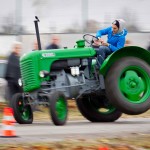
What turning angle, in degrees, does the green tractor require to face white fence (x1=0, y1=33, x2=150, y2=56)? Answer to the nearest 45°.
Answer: approximately 135° to its right

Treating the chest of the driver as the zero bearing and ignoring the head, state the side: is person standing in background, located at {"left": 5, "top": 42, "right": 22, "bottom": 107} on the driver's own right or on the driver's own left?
on the driver's own right

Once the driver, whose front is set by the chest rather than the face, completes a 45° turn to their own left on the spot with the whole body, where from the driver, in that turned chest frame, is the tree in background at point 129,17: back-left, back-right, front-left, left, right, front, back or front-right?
back

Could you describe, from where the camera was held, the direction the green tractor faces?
facing the viewer and to the left of the viewer
